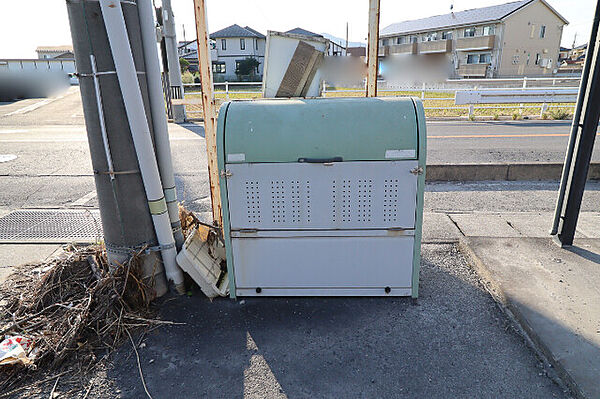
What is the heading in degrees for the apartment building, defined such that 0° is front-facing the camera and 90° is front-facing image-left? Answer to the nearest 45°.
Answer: approximately 45°

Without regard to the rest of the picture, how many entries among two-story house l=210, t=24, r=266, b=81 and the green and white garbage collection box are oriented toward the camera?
2

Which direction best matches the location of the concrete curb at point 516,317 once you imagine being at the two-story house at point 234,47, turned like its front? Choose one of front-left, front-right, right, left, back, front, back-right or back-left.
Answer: front

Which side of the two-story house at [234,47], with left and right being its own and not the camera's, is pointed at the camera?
front

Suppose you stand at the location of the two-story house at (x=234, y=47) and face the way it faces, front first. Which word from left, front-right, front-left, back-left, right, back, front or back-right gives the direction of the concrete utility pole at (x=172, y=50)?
front

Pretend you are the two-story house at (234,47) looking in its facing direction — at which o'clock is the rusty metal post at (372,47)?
The rusty metal post is roughly at 12 o'clock from the two-story house.

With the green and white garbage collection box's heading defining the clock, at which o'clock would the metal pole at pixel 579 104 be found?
The metal pole is roughly at 8 o'clock from the green and white garbage collection box.

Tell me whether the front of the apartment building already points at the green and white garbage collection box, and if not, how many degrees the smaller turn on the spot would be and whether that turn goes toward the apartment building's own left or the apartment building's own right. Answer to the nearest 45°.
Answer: approximately 45° to the apartment building's own left

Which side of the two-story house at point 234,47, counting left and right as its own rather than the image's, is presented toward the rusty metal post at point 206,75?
front

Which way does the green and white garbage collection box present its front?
toward the camera

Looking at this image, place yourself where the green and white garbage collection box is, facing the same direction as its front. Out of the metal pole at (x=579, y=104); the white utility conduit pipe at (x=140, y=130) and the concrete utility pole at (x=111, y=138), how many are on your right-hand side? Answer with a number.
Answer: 2

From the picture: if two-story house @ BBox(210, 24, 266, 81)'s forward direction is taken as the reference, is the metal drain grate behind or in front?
in front

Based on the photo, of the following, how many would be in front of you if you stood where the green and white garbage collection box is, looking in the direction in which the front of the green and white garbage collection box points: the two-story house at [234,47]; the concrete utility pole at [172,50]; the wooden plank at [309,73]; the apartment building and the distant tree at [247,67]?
0

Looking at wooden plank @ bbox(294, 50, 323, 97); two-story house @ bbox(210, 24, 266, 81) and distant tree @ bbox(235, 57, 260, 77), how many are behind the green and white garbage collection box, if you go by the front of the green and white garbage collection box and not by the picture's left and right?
3

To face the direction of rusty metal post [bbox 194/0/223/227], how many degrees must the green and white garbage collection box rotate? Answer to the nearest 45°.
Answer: approximately 135° to its right

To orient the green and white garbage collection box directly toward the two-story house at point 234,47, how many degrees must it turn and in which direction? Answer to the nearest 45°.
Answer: approximately 180°

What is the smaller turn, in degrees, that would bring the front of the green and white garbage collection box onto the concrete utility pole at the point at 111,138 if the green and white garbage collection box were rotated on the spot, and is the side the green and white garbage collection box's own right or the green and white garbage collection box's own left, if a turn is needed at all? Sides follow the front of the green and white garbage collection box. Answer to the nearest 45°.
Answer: approximately 90° to the green and white garbage collection box's own right
